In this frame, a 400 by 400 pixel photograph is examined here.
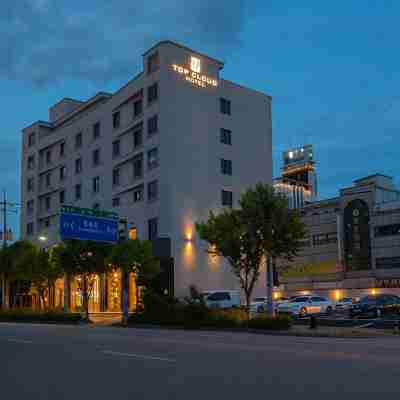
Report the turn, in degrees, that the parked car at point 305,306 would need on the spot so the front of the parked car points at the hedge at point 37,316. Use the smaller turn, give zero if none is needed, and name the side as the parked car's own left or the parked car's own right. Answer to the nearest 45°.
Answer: approximately 45° to the parked car's own right

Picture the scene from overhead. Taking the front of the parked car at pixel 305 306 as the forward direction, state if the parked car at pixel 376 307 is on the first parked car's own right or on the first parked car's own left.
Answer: on the first parked car's own left

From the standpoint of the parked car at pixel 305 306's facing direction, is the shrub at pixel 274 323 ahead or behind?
ahead

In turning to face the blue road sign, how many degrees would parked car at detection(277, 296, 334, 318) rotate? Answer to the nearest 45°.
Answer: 0° — it already faces it

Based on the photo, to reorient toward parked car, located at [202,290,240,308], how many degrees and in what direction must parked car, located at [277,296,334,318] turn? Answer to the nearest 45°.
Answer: approximately 45° to its right

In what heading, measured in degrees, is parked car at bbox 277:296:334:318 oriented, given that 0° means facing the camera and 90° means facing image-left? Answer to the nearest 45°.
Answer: approximately 45°

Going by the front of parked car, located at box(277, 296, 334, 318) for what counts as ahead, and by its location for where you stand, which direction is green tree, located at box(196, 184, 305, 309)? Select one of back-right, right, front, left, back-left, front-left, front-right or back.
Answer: front-left

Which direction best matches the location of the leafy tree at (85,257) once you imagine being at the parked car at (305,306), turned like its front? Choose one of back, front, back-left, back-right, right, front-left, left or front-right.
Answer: front-right

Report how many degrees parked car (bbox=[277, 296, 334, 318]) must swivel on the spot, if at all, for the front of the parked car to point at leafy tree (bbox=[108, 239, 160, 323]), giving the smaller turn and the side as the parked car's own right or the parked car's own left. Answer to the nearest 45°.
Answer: approximately 45° to the parked car's own right
